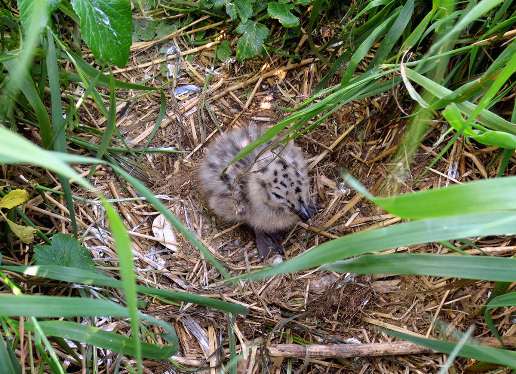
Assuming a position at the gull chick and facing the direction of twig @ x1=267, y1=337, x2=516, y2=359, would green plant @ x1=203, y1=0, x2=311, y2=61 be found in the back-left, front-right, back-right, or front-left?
back-left

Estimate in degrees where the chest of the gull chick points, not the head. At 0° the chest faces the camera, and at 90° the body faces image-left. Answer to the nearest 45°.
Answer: approximately 315°

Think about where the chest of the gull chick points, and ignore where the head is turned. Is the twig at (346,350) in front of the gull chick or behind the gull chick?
in front

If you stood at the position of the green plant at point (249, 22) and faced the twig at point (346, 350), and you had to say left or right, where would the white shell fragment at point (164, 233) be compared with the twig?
right

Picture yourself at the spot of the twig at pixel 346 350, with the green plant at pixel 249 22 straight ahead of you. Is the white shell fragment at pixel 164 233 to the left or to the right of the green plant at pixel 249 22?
left
